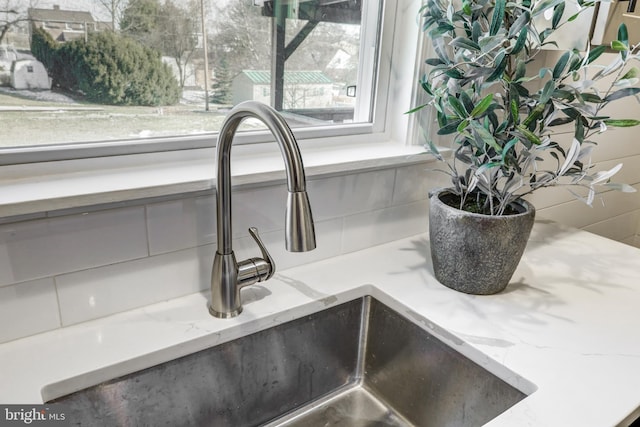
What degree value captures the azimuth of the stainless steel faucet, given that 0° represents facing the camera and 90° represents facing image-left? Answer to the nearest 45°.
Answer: approximately 315°
